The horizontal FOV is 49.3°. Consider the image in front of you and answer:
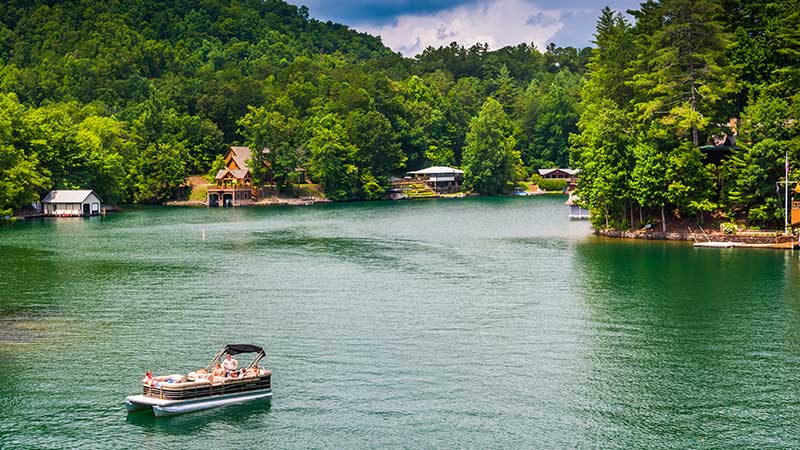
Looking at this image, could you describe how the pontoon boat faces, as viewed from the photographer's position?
facing the viewer and to the left of the viewer
